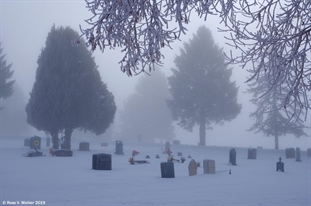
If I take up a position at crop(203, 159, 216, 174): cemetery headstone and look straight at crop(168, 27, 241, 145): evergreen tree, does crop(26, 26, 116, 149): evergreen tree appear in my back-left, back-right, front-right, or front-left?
front-left

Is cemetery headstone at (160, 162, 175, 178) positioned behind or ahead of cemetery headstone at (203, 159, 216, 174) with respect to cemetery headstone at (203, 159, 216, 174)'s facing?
ahead

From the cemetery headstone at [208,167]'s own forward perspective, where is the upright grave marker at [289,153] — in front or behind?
behind

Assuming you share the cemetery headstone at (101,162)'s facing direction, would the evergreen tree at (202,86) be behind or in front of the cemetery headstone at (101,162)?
behind

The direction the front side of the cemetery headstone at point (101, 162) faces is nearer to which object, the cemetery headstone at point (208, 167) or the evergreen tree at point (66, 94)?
the cemetery headstone

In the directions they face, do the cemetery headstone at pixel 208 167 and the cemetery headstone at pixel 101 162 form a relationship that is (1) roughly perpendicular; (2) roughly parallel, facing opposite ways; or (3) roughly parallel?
roughly parallel

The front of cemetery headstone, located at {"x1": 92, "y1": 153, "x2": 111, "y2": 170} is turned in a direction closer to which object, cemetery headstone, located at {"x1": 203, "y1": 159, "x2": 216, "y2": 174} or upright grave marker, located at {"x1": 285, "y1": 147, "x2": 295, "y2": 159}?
the cemetery headstone

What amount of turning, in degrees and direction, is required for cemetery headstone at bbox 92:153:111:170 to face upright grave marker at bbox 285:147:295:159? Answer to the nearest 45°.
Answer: approximately 135° to its left

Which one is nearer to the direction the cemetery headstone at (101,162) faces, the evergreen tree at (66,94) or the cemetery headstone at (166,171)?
the cemetery headstone

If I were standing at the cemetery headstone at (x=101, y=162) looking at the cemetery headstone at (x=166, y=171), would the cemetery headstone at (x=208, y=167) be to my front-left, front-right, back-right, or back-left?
front-left

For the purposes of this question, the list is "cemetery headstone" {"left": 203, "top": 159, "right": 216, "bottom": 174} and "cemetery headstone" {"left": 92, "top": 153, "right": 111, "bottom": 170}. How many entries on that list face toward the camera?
2

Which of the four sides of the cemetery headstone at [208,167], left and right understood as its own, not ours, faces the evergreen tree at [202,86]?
back

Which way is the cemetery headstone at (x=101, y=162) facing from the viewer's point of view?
toward the camera

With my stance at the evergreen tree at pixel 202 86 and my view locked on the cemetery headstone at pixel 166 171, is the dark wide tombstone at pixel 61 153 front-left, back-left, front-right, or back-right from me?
front-right

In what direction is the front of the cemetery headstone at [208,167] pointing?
toward the camera
